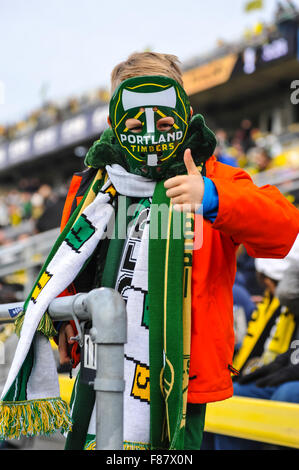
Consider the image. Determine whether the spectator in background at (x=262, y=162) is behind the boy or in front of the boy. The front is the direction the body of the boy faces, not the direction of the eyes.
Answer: behind

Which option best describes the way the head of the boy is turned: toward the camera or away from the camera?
toward the camera

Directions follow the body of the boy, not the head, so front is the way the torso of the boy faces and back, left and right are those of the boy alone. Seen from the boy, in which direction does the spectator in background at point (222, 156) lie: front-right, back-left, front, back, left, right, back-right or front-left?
back

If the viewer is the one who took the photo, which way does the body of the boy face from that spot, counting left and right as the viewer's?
facing the viewer
